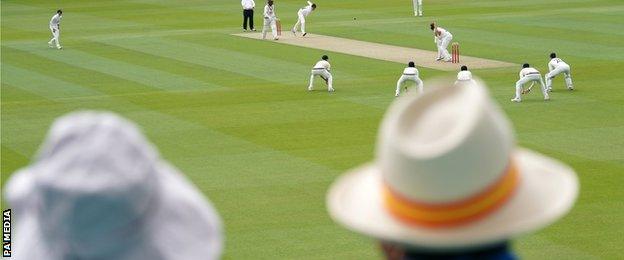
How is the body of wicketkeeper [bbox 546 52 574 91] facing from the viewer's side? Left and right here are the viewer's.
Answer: facing away from the viewer and to the left of the viewer

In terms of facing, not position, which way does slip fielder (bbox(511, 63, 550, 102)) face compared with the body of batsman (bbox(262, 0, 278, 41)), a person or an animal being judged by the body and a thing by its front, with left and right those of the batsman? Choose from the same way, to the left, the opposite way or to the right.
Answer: the opposite way

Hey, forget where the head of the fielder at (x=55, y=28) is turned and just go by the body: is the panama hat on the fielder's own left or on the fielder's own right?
on the fielder's own right

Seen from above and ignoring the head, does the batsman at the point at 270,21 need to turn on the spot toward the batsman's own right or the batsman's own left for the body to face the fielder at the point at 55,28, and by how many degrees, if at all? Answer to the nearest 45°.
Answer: approximately 135° to the batsman's own right

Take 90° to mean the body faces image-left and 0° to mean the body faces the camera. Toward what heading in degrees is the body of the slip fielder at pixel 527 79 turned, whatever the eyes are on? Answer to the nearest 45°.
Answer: approximately 135°

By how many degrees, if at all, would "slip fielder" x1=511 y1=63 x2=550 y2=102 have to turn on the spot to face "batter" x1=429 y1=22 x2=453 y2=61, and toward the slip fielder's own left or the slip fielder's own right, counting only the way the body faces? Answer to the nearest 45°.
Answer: approximately 45° to the slip fielder's own right

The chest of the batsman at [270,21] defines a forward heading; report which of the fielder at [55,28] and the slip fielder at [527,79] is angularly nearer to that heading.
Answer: the slip fielder

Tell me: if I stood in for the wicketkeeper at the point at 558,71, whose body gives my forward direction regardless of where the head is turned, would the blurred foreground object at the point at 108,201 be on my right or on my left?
on my left

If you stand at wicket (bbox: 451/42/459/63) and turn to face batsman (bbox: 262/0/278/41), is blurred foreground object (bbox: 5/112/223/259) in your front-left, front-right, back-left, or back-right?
back-left

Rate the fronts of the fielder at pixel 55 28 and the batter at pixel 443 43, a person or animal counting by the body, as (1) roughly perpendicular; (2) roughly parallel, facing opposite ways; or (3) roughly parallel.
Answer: roughly parallel, facing opposite ways

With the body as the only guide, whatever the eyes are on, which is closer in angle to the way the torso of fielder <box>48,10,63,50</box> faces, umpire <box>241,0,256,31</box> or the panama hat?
the umpire

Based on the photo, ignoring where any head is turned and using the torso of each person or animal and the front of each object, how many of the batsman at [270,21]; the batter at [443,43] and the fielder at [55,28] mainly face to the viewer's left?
1

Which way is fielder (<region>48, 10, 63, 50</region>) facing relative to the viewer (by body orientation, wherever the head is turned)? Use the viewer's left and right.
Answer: facing to the right of the viewer

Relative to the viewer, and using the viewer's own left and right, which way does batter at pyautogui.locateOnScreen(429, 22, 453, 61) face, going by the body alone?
facing to the left of the viewer

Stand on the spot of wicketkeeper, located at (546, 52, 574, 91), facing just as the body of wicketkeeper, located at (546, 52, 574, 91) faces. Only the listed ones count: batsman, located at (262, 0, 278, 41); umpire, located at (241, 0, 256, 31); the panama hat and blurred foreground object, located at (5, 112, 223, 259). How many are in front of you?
2

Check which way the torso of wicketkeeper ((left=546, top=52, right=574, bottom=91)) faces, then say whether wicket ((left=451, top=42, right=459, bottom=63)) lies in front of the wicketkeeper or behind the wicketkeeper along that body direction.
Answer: in front

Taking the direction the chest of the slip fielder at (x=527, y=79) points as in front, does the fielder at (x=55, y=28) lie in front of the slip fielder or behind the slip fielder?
in front
